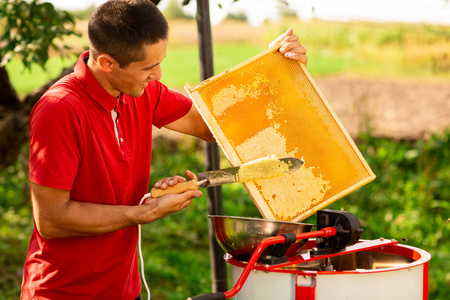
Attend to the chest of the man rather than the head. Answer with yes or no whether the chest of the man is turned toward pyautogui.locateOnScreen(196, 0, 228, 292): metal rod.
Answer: no

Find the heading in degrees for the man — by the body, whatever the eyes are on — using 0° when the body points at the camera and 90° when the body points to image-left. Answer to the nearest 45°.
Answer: approximately 315°
